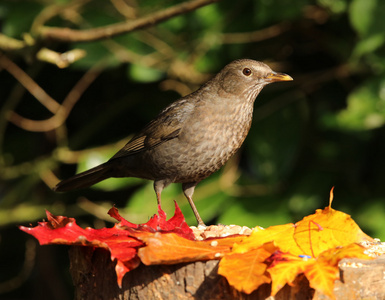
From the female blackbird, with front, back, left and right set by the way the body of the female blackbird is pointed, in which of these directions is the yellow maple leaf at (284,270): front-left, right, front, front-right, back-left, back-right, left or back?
right

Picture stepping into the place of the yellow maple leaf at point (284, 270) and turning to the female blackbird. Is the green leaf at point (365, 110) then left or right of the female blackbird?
right

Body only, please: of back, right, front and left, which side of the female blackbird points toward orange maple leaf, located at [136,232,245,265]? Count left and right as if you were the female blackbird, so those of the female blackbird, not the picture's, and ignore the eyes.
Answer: right

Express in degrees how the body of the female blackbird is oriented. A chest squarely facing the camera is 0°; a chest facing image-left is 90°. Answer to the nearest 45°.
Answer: approximately 270°

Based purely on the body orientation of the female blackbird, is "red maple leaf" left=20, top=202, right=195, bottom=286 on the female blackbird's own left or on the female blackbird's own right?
on the female blackbird's own right

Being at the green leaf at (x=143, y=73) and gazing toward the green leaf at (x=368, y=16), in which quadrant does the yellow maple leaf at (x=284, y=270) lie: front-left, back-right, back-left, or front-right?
front-right
